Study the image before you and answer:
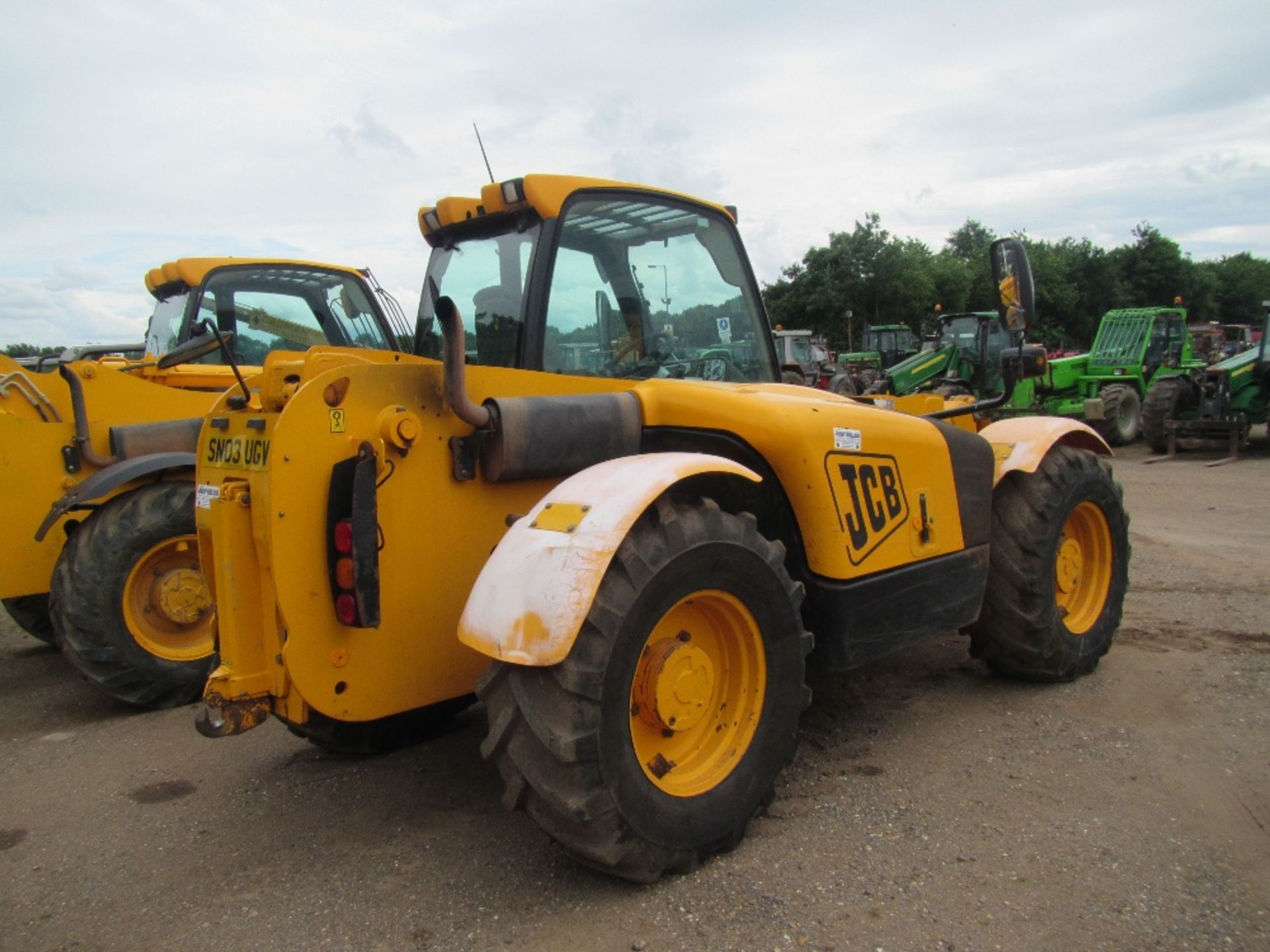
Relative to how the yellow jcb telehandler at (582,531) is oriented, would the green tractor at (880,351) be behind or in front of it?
in front

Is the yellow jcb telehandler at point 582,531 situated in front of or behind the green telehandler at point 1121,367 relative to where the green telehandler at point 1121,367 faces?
in front

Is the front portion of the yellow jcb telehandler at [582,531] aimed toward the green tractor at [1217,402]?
yes

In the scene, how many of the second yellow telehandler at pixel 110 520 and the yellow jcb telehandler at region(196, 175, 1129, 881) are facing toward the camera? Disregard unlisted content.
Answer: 0

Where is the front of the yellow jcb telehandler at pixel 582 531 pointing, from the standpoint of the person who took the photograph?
facing away from the viewer and to the right of the viewer

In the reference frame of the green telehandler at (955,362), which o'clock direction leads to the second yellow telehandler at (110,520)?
The second yellow telehandler is roughly at 11 o'clock from the green telehandler.

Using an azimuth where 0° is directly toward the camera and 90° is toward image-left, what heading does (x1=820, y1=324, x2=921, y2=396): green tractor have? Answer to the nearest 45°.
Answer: approximately 45°

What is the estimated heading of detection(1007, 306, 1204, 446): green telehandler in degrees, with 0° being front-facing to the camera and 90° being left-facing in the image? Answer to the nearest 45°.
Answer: approximately 45°

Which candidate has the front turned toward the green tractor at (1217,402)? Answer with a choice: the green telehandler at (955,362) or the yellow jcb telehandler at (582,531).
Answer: the yellow jcb telehandler

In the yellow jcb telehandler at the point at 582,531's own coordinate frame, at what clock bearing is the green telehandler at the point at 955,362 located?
The green telehandler is roughly at 11 o'clock from the yellow jcb telehandler.

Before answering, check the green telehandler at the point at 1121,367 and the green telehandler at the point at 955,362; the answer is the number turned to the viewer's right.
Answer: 0

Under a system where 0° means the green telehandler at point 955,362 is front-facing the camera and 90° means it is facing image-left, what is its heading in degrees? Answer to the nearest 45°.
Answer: approximately 45°

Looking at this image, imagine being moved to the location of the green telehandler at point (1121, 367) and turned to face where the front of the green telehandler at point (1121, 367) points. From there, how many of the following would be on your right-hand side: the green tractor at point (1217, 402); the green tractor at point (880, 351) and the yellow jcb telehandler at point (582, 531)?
1
